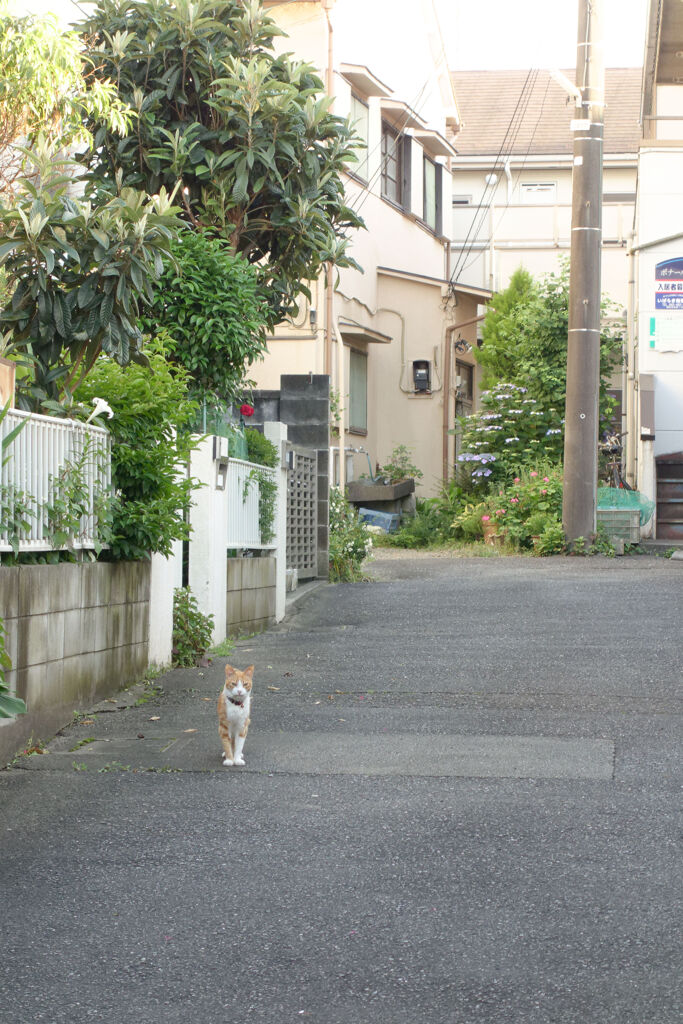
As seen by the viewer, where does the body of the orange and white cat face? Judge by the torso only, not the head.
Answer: toward the camera

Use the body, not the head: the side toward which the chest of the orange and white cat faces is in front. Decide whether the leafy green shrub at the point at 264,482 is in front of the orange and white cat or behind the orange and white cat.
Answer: behind

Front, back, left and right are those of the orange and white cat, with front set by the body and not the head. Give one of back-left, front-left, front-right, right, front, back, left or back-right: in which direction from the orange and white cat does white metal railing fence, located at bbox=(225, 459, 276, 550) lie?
back

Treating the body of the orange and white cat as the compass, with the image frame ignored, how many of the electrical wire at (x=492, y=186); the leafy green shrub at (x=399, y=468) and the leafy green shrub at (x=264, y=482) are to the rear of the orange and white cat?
3

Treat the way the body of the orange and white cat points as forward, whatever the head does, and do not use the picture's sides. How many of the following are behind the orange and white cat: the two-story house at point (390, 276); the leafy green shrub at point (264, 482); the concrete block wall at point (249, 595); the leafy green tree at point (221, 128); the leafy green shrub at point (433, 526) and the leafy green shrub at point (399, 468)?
6

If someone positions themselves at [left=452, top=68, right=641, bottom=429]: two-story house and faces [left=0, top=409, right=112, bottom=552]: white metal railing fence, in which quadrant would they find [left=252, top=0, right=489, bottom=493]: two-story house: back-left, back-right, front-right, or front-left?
front-right

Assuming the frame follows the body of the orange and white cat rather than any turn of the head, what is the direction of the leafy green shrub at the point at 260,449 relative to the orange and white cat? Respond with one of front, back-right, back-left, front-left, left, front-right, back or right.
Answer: back

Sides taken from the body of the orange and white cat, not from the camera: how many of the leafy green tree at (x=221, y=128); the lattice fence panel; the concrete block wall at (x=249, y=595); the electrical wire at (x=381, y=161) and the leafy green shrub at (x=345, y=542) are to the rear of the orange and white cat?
5

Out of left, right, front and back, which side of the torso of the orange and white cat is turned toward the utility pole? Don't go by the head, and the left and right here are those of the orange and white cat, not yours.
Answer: back

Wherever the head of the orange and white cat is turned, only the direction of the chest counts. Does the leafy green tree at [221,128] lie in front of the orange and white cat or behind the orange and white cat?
behind

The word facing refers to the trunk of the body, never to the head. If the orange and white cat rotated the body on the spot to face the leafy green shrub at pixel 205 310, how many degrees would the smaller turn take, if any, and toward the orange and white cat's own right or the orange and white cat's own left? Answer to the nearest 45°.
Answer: approximately 180°

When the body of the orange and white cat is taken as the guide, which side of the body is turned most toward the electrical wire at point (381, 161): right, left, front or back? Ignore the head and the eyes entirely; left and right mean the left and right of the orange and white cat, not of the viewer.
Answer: back
